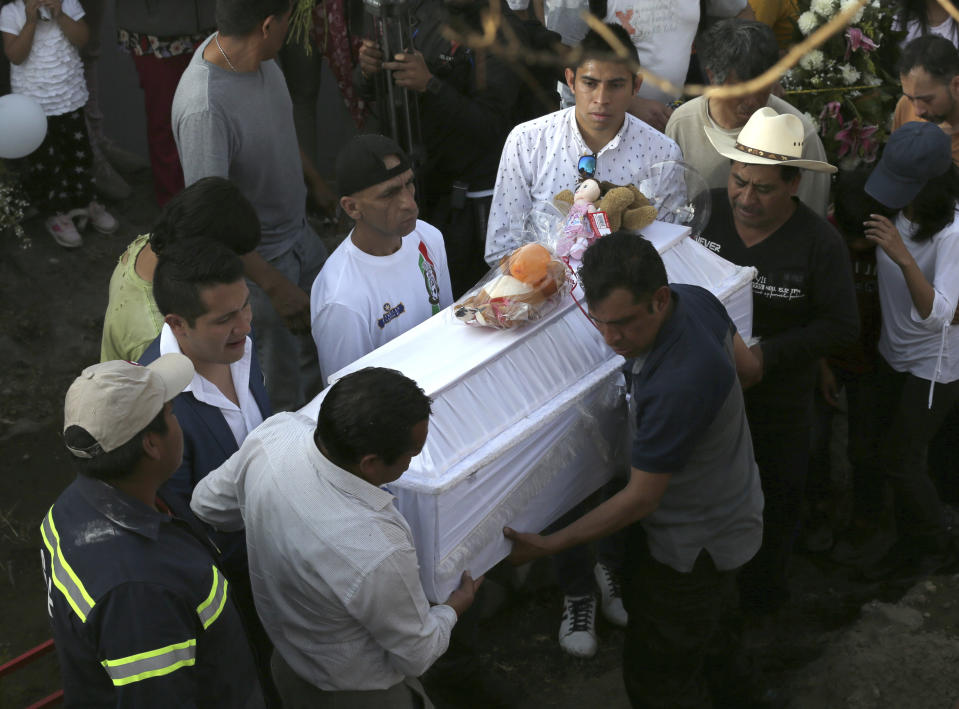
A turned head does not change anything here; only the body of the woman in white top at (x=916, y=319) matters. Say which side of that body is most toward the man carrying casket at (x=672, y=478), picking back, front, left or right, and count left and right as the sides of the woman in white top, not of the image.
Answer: front

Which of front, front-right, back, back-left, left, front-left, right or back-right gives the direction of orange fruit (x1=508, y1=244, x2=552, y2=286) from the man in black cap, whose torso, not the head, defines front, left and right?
front

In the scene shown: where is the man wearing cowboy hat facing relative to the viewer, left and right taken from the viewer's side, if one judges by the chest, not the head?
facing the viewer and to the left of the viewer

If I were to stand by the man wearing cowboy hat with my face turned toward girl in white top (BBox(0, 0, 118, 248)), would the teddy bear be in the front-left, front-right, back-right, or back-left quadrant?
front-left

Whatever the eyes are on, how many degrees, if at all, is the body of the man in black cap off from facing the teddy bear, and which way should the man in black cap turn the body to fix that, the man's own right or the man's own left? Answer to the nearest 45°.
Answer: approximately 45° to the man's own left

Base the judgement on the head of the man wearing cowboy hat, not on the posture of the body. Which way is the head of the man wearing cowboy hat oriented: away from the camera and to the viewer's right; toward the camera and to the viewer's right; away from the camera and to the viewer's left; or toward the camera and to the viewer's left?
toward the camera and to the viewer's left

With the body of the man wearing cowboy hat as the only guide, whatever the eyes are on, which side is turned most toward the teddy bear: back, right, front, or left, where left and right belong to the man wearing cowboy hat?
right

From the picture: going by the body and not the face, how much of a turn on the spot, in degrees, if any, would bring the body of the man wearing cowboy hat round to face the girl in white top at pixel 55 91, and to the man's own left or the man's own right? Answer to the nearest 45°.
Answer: approximately 45° to the man's own right

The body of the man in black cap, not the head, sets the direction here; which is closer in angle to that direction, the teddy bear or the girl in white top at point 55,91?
the teddy bear

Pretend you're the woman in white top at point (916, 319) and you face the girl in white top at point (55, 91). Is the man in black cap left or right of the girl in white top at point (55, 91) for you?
left

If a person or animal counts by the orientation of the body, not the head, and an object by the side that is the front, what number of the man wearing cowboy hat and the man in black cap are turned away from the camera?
0

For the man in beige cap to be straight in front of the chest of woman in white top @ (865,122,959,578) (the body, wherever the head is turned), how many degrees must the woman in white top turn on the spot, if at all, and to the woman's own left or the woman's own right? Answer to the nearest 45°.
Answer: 0° — they already face them

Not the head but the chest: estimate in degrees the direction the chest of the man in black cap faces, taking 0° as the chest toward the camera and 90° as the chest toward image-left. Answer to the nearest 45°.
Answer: approximately 315°

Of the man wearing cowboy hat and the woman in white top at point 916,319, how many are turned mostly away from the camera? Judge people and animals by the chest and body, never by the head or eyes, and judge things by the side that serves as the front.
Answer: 0

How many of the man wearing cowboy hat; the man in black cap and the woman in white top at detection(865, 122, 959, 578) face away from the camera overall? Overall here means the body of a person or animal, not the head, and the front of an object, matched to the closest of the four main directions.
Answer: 0
